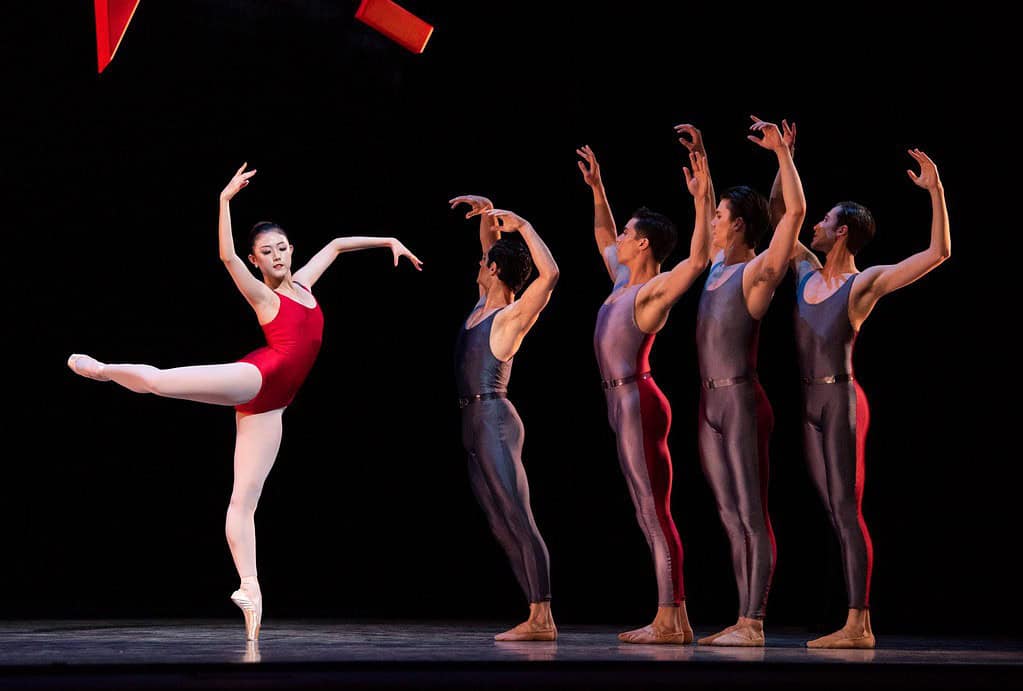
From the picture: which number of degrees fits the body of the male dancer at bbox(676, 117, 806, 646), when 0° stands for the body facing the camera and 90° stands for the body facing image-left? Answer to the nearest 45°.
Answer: approximately 45°

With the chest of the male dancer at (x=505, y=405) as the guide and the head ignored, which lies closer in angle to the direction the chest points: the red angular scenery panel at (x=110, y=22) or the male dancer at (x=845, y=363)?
the red angular scenery panel

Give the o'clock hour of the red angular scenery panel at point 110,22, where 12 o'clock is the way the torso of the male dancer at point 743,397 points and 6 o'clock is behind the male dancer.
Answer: The red angular scenery panel is roughly at 2 o'clock from the male dancer.

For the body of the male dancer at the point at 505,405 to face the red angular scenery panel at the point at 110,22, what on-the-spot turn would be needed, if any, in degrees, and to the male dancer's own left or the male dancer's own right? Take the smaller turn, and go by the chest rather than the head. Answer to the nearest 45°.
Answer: approximately 45° to the male dancer's own right

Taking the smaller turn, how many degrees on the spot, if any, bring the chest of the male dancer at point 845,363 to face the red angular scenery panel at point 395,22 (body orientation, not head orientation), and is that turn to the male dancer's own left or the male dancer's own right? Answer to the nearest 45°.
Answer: approximately 45° to the male dancer's own right

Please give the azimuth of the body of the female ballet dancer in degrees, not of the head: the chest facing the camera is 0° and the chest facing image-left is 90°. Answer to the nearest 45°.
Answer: approximately 315°

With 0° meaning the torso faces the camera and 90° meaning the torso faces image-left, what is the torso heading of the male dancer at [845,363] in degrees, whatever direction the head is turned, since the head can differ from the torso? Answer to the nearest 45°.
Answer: approximately 45°

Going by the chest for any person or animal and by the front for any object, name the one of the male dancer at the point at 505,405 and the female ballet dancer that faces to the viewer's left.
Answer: the male dancer

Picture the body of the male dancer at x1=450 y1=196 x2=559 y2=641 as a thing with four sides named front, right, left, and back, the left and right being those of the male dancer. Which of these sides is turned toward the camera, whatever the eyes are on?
left
